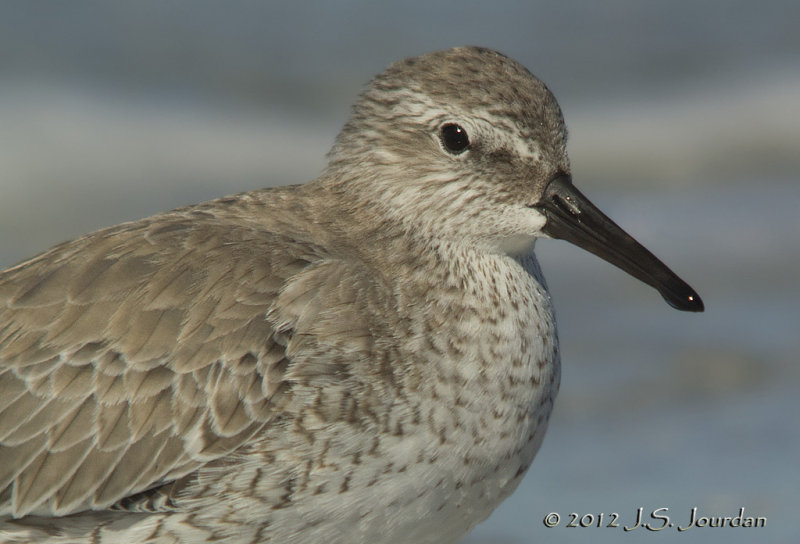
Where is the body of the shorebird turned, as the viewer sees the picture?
to the viewer's right
